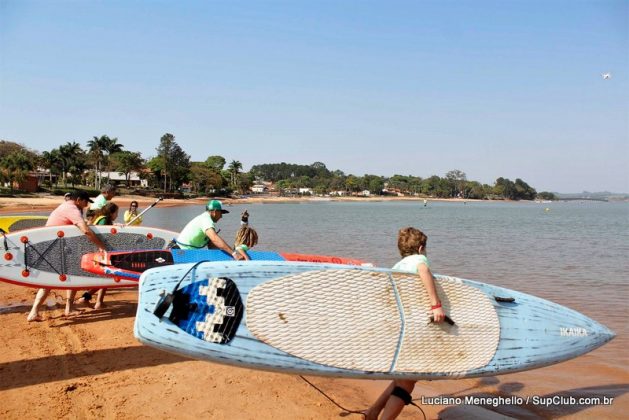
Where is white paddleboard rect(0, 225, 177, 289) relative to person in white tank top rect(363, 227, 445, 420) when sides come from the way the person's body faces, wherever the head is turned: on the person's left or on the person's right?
on the person's left

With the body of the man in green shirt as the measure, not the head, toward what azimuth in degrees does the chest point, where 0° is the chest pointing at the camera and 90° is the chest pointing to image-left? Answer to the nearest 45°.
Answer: approximately 270°

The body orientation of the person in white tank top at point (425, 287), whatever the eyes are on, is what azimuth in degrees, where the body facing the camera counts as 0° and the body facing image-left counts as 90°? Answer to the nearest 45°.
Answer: approximately 225°
